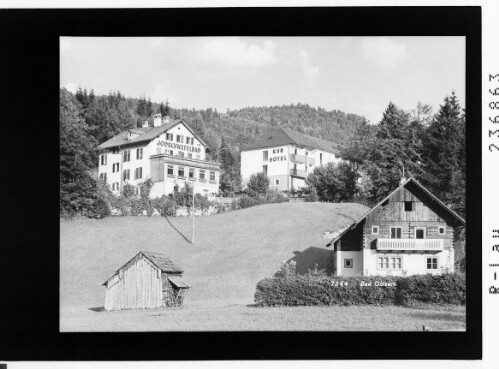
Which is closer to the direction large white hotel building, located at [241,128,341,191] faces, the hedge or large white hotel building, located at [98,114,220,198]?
the hedge

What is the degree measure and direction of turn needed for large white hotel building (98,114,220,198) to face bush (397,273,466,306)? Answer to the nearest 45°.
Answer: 0° — it already faces it

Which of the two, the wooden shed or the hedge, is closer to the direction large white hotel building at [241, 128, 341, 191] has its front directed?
the hedge

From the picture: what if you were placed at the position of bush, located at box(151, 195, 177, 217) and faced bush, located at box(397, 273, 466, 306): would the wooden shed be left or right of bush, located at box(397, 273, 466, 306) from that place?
right

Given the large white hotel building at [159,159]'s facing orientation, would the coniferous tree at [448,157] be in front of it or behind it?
in front

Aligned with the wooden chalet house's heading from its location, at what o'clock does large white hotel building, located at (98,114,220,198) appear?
The large white hotel building is roughly at 5 o'clock from the wooden chalet house.

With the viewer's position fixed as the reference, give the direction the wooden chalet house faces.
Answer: facing the viewer

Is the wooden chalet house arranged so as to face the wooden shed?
no

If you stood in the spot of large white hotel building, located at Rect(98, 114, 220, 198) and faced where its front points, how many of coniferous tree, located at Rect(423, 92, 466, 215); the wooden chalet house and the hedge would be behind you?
0

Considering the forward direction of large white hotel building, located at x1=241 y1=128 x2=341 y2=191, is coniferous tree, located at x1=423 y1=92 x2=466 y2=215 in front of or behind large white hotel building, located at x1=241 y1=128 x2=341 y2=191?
in front

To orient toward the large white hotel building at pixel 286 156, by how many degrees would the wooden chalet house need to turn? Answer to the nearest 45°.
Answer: approximately 135° to its right

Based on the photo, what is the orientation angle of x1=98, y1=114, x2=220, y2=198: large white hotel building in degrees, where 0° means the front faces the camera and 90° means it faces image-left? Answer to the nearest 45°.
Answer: approximately 315°

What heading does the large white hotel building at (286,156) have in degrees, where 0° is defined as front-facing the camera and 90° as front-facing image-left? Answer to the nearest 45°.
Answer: approximately 315°

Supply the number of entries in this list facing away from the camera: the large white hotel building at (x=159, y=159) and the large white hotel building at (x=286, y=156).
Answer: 0

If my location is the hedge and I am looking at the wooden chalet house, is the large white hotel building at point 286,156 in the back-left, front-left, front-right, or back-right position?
front-left

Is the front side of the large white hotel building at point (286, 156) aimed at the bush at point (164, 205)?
no

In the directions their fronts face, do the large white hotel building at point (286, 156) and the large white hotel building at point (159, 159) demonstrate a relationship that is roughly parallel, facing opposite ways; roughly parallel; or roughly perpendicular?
roughly parallel

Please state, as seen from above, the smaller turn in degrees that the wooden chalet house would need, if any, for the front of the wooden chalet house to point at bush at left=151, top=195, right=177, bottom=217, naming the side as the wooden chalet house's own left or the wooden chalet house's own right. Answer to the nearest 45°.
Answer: approximately 90° to the wooden chalet house's own right

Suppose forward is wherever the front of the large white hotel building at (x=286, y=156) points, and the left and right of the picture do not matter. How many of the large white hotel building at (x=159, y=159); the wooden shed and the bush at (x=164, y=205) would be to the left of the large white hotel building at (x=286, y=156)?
0
